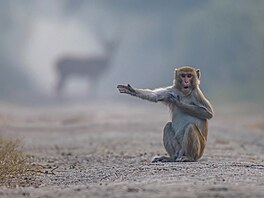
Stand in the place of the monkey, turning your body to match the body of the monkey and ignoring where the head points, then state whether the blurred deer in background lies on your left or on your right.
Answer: on your right

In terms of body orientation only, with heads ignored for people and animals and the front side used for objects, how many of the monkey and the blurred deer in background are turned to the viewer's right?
1

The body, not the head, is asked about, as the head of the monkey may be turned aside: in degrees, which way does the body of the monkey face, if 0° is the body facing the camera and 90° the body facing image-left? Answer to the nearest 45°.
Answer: approximately 45°

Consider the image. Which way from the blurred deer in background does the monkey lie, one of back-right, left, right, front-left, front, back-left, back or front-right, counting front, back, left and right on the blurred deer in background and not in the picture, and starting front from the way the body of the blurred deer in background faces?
right

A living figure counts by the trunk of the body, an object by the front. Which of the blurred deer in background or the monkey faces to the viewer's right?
the blurred deer in background

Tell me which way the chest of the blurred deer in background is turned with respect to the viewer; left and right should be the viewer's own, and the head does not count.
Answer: facing to the right of the viewer
